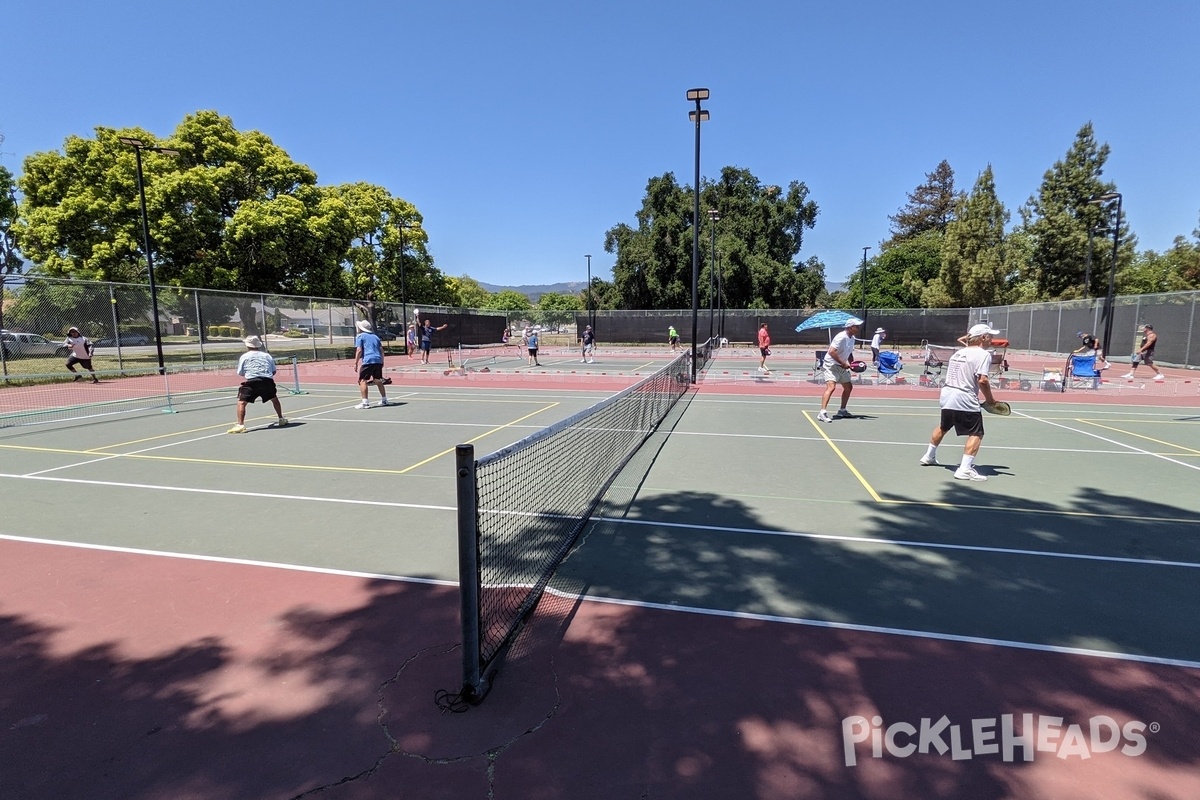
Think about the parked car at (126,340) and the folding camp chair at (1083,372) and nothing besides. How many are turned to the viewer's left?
1

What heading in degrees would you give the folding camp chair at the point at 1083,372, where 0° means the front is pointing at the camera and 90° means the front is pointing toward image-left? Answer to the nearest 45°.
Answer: approximately 0°

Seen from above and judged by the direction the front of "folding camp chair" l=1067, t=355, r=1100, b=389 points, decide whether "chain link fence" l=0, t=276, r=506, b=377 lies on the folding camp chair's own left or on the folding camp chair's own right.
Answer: on the folding camp chair's own right

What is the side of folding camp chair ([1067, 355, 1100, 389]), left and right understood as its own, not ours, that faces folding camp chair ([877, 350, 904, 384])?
right

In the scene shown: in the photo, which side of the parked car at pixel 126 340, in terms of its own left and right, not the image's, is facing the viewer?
left

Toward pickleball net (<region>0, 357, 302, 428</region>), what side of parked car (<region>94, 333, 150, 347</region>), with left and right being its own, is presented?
left

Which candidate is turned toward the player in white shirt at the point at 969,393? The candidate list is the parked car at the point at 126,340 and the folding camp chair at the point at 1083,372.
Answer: the folding camp chair

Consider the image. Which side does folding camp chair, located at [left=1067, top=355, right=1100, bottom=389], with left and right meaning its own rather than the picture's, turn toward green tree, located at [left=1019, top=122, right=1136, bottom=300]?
back

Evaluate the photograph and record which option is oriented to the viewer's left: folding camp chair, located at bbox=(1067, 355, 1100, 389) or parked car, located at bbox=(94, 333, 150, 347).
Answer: the parked car
